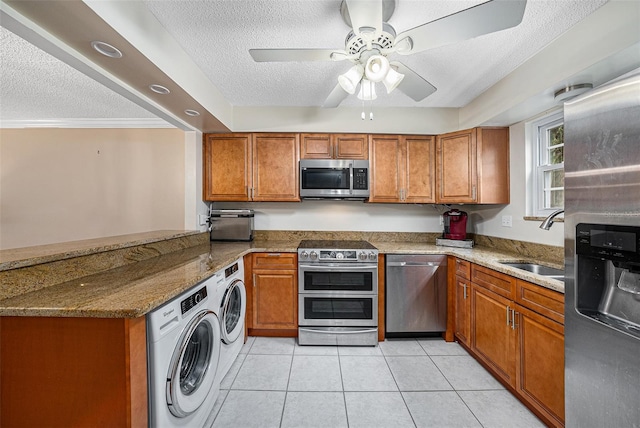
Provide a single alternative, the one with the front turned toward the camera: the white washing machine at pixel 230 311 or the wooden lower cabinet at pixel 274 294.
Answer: the wooden lower cabinet

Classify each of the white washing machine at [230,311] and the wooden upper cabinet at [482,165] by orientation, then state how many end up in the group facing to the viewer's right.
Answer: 1

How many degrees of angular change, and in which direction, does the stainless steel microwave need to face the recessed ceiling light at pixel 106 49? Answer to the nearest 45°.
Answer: approximately 45° to its right

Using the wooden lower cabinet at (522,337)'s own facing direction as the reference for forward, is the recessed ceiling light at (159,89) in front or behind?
in front

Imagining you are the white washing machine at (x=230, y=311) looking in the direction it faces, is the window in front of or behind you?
in front

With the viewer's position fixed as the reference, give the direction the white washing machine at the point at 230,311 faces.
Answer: facing to the right of the viewer

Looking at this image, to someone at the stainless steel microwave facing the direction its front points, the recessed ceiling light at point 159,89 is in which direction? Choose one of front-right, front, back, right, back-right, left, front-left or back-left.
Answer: front-right

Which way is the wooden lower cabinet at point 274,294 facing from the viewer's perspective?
toward the camera

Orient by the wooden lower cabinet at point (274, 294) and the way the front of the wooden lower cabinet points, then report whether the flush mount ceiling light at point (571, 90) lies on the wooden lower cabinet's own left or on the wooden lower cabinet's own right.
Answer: on the wooden lower cabinet's own left

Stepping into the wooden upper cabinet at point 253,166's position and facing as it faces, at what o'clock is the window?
The window is roughly at 10 o'clock from the wooden upper cabinet.

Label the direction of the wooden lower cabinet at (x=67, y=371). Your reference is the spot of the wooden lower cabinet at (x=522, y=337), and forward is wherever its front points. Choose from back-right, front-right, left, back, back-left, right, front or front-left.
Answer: front

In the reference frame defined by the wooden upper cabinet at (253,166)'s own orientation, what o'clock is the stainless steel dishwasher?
The stainless steel dishwasher is roughly at 10 o'clock from the wooden upper cabinet.

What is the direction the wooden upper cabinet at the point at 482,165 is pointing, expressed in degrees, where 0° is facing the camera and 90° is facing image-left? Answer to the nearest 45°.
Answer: approximately 45°

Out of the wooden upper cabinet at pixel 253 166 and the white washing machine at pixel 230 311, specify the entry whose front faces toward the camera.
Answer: the wooden upper cabinet

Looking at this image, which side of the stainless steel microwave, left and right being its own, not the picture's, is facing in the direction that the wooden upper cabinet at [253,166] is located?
right

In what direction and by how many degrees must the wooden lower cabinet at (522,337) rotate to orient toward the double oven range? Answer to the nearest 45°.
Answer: approximately 45° to its right

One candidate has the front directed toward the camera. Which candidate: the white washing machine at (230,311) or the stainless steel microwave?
the stainless steel microwave

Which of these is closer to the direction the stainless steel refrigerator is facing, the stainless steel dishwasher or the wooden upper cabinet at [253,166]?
the wooden upper cabinet

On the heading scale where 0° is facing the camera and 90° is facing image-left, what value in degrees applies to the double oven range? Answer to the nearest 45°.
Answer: approximately 0°

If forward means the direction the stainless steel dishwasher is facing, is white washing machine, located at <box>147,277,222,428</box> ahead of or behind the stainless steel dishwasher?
ahead

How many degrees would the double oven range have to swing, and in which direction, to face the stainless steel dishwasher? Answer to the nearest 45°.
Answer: approximately 90° to its left

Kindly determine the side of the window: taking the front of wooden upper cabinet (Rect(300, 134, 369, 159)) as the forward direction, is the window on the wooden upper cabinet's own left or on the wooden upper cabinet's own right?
on the wooden upper cabinet's own left
